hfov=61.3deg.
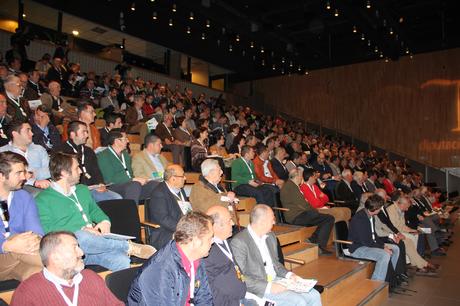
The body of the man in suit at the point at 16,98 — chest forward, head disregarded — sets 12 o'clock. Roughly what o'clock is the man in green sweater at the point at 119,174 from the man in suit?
The man in green sweater is roughly at 12 o'clock from the man in suit.

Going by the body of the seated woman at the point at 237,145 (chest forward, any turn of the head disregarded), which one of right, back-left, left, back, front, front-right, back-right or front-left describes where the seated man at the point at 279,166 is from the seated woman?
front-right

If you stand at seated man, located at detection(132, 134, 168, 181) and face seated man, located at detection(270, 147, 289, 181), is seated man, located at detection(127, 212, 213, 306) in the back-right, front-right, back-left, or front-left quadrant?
back-right

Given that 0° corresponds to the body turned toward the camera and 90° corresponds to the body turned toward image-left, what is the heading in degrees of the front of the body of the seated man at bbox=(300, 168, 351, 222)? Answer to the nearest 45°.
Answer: approximately 270°

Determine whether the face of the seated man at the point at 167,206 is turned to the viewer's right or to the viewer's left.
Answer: to the viewer's right

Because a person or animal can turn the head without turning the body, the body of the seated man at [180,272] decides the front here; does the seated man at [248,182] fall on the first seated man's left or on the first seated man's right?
on the first seated man's left

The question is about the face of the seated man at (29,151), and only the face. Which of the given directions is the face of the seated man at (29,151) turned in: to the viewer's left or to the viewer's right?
to the viewer's right

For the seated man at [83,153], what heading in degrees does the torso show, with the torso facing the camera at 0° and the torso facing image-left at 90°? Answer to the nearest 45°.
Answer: approximately 315°

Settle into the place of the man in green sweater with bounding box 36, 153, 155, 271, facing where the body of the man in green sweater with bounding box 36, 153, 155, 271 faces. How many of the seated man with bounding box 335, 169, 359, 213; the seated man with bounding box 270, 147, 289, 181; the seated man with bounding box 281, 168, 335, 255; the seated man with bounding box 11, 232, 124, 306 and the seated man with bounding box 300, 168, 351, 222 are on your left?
4
